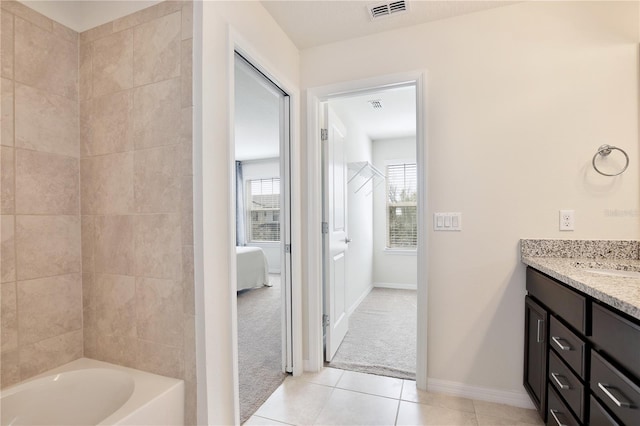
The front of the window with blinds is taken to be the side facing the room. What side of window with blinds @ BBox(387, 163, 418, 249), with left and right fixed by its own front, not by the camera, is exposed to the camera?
front

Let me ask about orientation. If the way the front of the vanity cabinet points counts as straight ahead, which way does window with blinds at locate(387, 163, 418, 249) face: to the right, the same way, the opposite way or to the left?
to the left

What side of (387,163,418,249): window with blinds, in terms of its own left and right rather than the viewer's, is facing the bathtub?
front

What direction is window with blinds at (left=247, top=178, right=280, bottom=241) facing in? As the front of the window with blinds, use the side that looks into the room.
toward the camera

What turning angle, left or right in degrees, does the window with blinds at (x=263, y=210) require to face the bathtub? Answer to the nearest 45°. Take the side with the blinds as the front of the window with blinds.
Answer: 0° — it already faces it

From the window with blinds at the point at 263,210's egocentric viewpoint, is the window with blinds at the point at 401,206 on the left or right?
on its left

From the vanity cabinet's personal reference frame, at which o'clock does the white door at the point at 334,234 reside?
The white door is roughly at 2 o'clock from the vanity cabinet.

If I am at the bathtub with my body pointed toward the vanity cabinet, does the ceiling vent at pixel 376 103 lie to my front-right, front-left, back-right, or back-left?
front-left

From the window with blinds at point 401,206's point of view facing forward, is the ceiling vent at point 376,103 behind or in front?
in front

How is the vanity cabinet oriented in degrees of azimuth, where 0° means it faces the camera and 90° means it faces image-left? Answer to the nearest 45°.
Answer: approximately 45°

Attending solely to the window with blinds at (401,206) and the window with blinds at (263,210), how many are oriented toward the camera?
2

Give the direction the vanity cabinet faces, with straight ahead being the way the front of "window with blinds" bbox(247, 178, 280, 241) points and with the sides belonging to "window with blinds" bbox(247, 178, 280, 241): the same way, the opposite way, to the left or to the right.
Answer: to the right

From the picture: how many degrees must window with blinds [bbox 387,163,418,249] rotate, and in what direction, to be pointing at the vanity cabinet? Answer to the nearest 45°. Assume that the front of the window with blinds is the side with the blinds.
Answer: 0° — it already faces it

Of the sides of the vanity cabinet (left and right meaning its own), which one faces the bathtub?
front

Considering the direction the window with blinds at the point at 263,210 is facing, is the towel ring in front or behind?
in front

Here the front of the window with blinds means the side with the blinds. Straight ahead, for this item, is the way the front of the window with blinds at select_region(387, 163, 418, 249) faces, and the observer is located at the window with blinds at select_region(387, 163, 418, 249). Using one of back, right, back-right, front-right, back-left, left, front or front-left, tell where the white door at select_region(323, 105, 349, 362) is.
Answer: front

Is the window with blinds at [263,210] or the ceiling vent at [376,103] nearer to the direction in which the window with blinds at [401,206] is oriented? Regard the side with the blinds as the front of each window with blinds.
the ceiling vent

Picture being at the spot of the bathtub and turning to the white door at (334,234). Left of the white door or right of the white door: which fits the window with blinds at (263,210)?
left
